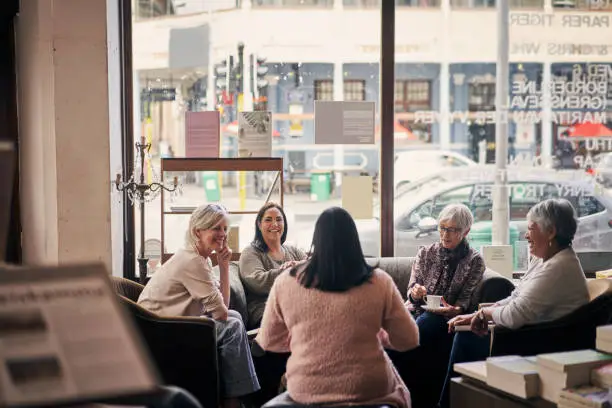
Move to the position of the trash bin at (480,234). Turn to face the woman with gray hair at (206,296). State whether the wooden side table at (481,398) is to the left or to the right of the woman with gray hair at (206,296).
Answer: left

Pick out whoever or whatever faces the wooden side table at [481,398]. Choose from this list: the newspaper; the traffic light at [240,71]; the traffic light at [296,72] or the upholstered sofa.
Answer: the upholstered sofa

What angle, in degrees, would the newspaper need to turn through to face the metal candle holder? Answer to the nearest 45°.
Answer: approximately 180°

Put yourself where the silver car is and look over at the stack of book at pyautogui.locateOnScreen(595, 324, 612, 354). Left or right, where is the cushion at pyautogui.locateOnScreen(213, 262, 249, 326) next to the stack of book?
right

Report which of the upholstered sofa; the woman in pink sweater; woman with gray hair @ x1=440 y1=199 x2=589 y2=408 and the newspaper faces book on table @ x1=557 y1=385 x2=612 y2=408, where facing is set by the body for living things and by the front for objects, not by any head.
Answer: the upholstered sofa

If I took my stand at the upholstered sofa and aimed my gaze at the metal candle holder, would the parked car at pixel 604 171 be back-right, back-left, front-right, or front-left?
back-right

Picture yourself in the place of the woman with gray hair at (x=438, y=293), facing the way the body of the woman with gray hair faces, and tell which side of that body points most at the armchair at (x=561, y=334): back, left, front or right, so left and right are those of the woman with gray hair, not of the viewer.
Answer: left

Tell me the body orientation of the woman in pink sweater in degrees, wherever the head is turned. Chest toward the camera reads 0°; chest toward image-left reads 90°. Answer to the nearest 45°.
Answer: approximately 180°

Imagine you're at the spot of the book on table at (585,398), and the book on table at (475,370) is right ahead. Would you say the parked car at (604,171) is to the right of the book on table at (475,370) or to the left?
right

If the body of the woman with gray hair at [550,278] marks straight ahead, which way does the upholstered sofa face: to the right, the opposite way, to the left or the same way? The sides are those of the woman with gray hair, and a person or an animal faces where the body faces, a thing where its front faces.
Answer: to the left

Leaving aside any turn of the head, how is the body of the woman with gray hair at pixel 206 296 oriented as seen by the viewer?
to the viewer's right
